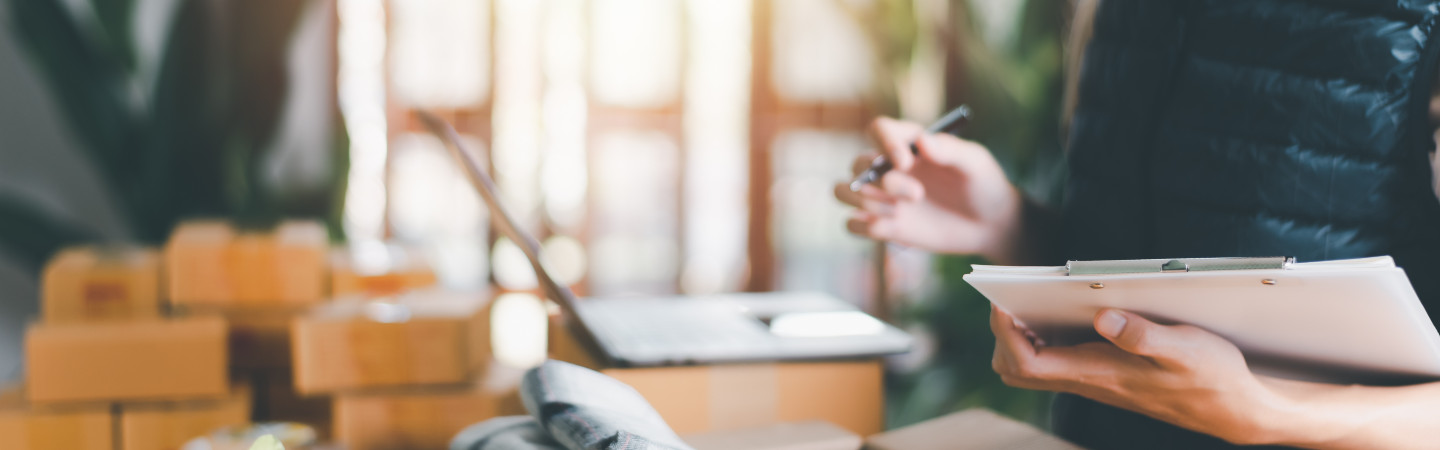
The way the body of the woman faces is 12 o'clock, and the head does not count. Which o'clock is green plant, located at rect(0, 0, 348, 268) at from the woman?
The green plant is roughly at 2 o'clock from the woman.

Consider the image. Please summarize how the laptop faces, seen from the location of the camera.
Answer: facing to the right of the viewer

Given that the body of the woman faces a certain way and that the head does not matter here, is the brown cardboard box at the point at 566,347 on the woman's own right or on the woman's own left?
on the woman's own right

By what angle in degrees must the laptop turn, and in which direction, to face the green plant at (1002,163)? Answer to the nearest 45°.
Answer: approximately 45° to its left

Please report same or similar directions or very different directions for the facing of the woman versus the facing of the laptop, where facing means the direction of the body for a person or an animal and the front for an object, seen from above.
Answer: very different directions

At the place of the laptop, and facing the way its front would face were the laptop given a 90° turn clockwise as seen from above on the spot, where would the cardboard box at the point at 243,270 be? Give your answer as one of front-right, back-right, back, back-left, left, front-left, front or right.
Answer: back-right

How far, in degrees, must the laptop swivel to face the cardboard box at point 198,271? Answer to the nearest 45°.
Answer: approximately 135° to its left

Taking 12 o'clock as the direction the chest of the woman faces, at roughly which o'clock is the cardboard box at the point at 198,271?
The cardboard box is roughly at 2 o'clock from the woman.

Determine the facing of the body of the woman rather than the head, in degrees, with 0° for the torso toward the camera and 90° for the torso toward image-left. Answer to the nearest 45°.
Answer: approximately 45°

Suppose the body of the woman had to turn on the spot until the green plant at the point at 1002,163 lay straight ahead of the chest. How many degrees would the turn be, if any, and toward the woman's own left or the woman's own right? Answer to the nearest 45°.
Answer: approximately 135° to the woman's own right

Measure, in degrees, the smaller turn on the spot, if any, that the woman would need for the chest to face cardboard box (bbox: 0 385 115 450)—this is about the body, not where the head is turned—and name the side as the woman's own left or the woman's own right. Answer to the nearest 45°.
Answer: approximately 45° to the woman's own right

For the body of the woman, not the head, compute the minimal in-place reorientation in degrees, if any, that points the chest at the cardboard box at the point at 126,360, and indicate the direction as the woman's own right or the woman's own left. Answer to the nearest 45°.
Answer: approximately 45° to the woman's own right
